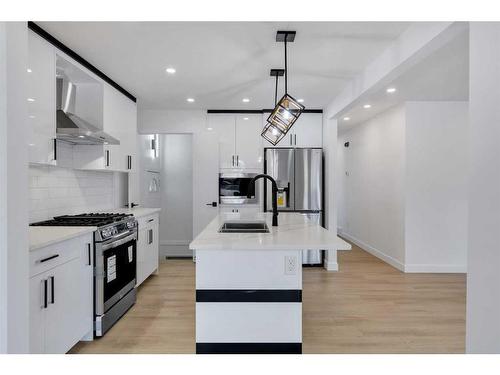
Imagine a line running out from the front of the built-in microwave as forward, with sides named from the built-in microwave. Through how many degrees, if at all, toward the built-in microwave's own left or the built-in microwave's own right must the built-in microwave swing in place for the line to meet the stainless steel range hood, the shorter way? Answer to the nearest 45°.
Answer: approximately 45° to the built-in microwave's own right

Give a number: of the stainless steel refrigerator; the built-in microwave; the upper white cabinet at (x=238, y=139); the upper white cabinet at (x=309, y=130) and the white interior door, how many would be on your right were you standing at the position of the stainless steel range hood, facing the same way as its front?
0

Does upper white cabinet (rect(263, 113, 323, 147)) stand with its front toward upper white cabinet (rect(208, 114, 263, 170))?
no

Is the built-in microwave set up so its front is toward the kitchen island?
yes

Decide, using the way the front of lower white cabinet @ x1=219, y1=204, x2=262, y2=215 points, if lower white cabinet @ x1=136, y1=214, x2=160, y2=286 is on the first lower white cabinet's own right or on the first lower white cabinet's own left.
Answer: on the first lower white cabinet's own right

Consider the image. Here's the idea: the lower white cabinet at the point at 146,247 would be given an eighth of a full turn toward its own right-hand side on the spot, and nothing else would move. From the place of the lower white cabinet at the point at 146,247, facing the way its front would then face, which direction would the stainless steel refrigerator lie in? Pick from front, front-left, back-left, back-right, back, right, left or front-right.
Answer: left

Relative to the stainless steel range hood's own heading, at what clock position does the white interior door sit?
The white interior door is roughly at 9 o'clock from the stainless steel range hood.

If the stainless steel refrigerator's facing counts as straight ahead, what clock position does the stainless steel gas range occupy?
The stainless steel gas range is roughly at 1 o'clock from the stainless steel refrigerator.

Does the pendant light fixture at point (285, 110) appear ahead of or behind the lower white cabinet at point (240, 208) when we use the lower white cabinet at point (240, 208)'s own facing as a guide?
ahead

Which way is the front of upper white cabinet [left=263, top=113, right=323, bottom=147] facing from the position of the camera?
facing the viewer

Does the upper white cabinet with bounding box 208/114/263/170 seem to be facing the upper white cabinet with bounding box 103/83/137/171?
no

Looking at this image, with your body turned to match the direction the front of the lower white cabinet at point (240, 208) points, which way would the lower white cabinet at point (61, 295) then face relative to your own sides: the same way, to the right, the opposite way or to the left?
to the left

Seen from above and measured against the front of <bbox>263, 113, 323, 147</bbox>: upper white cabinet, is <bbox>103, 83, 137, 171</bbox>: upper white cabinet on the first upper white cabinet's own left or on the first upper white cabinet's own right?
on the first upper white cabinet's own right

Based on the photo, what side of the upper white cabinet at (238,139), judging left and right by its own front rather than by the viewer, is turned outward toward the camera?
front

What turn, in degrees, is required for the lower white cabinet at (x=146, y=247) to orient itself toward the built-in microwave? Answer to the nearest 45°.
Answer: approximately 90° to its left

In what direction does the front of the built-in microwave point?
toward the camera

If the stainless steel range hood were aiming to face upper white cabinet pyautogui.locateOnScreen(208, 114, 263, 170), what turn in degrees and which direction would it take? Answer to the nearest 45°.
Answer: approximately 90° to its left

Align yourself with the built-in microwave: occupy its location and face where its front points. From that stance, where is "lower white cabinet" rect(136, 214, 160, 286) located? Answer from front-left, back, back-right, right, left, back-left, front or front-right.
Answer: front-right

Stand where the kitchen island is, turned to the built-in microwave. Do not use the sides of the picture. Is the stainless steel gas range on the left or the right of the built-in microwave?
left

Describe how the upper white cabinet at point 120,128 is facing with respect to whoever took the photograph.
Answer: facing the viewer and to the right of the viewer
